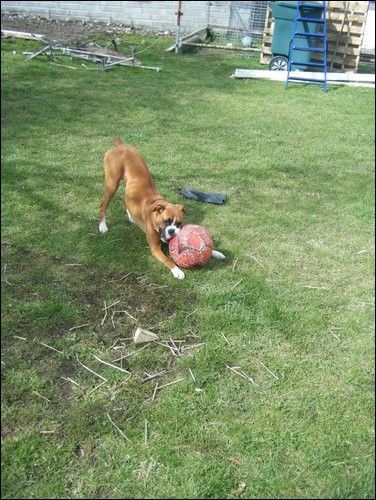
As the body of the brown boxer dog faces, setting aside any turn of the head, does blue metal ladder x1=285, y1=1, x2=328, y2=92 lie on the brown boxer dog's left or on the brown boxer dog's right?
on the brown boxer dog's left

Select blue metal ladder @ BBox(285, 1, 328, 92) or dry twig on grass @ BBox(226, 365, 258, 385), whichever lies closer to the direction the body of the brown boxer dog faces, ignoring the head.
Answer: the dry twig on grass

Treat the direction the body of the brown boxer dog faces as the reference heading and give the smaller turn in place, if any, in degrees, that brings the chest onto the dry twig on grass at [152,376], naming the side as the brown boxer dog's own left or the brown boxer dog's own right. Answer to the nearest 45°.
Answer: approximately 45° to the brown boxer dog's own right

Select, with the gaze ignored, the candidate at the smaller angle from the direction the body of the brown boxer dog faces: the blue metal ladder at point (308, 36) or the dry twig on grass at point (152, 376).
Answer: the dry twig on grass

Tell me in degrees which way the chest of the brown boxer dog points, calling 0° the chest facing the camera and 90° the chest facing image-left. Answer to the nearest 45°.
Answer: approximately 315°

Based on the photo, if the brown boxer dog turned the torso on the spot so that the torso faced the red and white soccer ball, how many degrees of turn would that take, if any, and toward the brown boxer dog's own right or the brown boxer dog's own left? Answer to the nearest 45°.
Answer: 0° — it already faces it

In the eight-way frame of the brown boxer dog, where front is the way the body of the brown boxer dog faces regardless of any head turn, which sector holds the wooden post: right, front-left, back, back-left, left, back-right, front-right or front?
back-left

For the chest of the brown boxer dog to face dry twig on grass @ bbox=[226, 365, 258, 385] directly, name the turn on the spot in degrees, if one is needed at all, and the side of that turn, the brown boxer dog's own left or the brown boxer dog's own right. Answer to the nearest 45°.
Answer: approximately 45° to the brown boxer dog's own right
